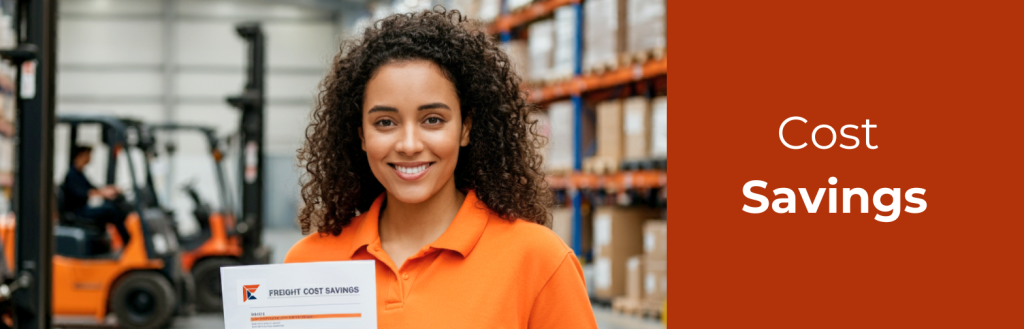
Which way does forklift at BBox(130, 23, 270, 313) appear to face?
to the viewer's right

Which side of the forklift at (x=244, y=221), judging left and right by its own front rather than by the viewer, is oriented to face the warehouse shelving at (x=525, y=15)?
front

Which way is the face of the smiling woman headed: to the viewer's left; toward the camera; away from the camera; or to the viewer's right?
toward the camera

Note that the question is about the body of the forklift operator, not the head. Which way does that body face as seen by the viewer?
to the viewer's right

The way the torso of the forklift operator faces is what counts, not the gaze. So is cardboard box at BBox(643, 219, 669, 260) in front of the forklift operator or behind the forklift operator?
in front

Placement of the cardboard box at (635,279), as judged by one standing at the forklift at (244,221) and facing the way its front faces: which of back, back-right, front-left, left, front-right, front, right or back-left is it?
front-right

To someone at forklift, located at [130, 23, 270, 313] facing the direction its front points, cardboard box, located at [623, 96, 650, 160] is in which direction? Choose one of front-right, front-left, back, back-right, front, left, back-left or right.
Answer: front-right

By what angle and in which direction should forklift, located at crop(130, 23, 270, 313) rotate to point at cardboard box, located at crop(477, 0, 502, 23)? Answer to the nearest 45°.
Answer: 0° — it already faces it

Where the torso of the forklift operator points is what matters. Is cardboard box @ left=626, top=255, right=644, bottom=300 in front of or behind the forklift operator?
in front
